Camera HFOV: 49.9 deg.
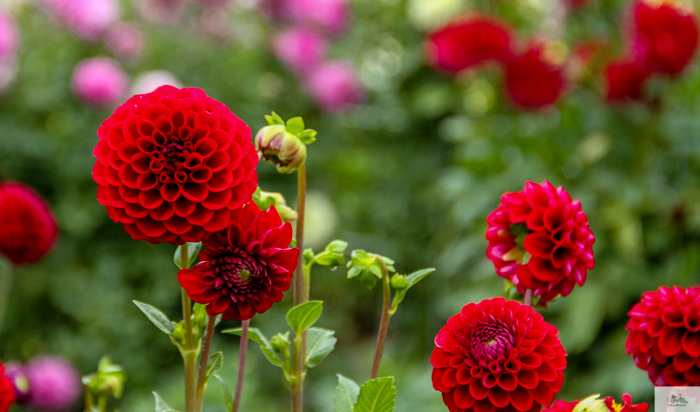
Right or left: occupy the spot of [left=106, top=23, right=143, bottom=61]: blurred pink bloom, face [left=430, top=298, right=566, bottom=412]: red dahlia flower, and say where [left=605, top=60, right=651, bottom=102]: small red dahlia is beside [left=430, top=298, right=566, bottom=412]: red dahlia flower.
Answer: left

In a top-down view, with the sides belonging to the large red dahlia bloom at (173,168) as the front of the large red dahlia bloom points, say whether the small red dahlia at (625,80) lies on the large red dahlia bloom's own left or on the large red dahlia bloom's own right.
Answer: on the large red dahlia bloom's own left

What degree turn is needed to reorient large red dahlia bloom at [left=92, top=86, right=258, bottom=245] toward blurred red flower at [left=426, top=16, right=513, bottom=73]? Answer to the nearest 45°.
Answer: approximately 135° to its left

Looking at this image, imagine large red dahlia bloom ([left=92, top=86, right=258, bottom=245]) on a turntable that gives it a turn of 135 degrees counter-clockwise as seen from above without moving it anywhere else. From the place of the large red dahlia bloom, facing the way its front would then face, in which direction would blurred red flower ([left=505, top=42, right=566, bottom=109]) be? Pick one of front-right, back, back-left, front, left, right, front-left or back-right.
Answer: front

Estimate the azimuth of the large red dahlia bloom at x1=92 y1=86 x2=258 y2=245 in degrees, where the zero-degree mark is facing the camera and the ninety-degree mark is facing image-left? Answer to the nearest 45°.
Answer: approximately 0°

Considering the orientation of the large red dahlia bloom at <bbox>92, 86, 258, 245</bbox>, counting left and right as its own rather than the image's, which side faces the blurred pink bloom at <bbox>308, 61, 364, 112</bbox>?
back

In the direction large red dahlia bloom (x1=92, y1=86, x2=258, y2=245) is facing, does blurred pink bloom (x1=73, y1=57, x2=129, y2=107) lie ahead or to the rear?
to the rear

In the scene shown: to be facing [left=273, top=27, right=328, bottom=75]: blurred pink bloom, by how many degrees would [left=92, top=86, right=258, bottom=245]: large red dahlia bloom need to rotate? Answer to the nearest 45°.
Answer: approximately 180°

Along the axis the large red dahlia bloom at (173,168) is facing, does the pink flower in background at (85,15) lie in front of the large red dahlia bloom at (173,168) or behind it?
behind

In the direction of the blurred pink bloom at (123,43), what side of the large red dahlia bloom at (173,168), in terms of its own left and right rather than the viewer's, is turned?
back
